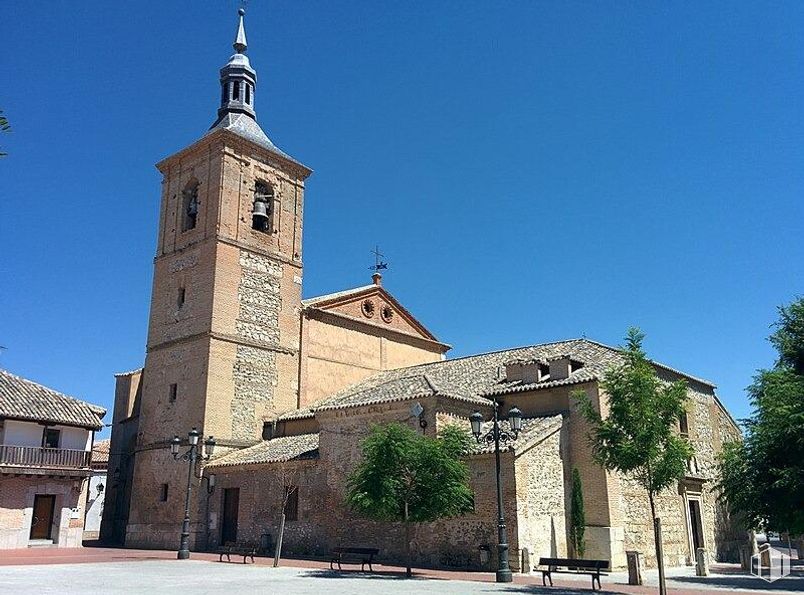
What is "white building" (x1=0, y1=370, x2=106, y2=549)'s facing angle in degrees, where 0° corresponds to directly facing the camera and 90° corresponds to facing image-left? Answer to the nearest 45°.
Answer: approximately 0°

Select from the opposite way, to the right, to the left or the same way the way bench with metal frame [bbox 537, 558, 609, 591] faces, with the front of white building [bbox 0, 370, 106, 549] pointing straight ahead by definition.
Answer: to the right

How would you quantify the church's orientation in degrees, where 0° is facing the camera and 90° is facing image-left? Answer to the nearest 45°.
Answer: approximately 315°

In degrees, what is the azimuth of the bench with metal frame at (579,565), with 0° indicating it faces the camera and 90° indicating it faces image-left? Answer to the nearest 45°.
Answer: approximately 45°
